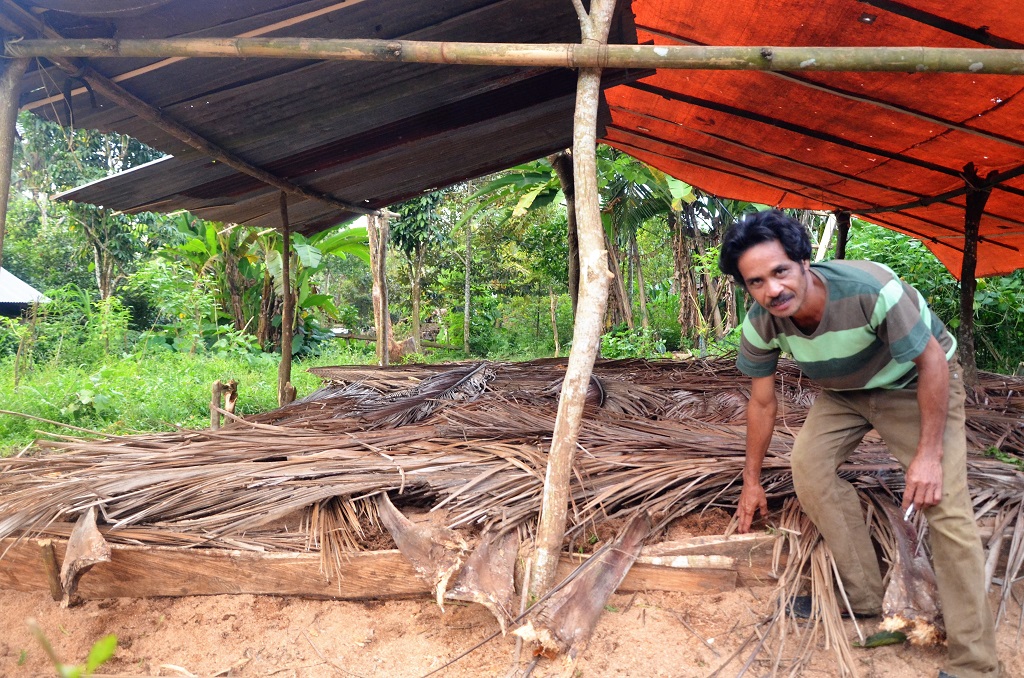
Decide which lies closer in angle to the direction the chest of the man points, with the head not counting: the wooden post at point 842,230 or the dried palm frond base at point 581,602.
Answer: the dried palm frond base

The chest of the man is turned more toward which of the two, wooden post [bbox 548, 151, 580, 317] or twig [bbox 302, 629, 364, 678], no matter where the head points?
the twig

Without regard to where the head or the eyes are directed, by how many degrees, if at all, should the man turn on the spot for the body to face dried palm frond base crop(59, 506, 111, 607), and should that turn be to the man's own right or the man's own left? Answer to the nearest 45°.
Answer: approximately 45° to the man's own right

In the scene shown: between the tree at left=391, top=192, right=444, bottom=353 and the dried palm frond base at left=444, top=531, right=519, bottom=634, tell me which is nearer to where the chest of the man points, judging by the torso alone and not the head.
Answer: the dried palm frond base

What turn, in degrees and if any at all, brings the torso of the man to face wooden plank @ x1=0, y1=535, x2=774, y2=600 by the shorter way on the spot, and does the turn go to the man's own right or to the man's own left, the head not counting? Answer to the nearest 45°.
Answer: approximately 45° to the man's own right

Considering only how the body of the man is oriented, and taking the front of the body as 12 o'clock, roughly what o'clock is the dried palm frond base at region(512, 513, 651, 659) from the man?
The dried palm frond base is roughly at 1 o'clock from the man.

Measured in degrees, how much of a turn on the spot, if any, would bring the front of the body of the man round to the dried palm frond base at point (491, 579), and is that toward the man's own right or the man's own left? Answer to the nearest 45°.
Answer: approximately 45° to the man's own right

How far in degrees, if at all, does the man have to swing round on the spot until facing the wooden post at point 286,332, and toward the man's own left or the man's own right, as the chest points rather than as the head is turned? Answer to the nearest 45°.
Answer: approximately 45° to the man's own right

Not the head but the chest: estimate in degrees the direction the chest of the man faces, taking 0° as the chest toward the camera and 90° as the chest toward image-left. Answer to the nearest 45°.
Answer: approximately 45°
